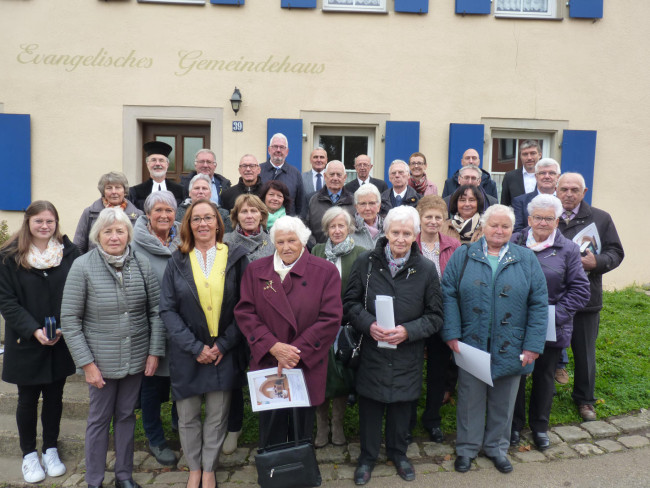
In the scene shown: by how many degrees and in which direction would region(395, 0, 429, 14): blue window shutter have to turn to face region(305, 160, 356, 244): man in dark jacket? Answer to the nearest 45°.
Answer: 0° — it already faces them

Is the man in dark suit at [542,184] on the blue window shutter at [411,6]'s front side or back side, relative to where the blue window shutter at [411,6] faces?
on the front side

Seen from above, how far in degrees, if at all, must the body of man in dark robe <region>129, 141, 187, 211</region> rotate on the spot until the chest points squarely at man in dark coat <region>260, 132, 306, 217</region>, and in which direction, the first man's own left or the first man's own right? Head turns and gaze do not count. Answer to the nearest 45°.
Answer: approximately 90° to the first man's own left

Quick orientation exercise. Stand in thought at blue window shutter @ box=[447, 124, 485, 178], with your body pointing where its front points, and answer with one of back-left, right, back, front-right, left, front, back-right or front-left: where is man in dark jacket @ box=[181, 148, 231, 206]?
front-right

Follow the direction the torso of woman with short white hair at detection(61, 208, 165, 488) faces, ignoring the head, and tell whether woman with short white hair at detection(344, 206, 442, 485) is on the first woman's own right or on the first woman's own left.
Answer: on the first woman's own left

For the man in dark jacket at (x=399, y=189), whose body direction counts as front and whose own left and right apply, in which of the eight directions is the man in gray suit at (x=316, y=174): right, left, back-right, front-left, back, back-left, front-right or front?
back-right

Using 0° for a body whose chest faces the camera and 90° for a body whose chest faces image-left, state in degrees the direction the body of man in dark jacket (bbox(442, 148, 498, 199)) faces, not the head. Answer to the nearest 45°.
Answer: approximately 0°

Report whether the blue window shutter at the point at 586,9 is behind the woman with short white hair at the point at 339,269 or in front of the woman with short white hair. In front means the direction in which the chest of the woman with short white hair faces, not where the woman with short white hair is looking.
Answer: behind

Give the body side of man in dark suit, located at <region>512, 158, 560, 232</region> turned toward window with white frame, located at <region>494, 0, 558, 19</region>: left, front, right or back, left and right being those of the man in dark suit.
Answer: back
